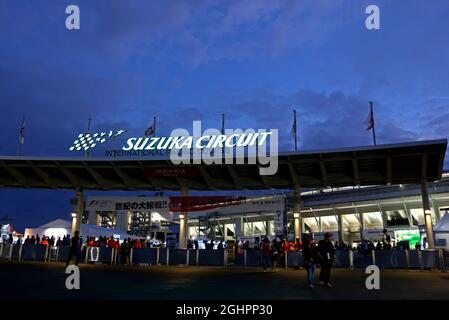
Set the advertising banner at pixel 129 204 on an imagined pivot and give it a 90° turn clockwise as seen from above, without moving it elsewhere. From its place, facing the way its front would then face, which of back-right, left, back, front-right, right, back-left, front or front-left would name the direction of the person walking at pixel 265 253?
back-left

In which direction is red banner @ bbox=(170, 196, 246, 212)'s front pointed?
toward the camera

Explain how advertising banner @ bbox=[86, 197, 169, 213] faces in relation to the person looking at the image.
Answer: facing the viewer

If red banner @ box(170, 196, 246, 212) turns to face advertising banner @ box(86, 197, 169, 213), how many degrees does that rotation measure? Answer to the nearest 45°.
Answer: approximately 90° to its right

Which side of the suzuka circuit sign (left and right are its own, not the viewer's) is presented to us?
front

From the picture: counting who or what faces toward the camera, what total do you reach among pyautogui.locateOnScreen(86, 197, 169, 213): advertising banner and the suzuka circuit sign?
2

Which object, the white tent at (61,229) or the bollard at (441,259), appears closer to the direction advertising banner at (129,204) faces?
the bollard

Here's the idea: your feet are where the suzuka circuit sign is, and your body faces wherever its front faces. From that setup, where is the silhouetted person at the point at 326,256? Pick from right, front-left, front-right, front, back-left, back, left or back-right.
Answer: front

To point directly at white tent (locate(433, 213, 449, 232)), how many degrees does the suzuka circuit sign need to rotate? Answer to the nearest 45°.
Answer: approximately 90° to its left

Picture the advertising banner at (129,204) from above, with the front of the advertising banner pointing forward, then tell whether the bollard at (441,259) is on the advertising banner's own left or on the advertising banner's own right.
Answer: on the advertising banner's own left

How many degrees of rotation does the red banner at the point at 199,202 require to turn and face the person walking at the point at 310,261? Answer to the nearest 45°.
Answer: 0° — it already faces them
